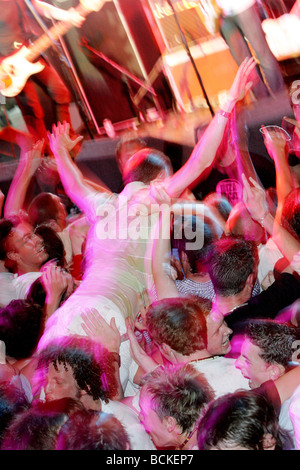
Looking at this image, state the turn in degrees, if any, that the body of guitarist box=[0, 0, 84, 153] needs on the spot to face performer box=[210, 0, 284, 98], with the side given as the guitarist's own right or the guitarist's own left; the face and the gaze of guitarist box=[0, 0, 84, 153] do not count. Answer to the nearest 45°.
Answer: approximately 45° to the guitarist's own left

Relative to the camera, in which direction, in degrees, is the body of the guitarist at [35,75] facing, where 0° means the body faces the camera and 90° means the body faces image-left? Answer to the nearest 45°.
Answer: approximately 0°
